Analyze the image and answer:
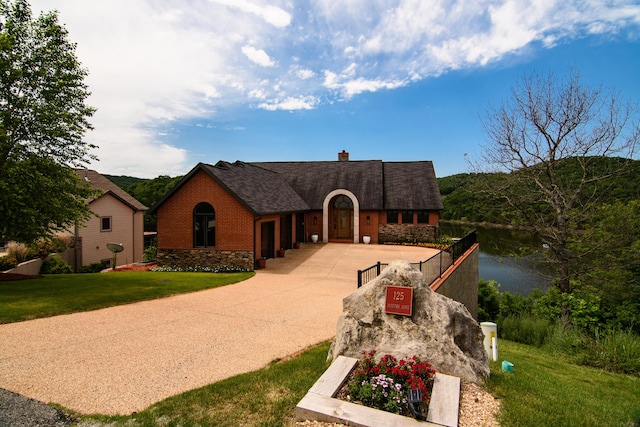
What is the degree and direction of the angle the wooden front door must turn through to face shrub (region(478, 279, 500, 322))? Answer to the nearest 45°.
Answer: approximately 45° to its left

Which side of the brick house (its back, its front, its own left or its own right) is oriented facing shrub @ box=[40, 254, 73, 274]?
right

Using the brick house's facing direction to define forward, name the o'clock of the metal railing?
The metal railing is roughly at 11 o'clock from the brick house.

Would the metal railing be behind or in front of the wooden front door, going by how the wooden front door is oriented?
in front

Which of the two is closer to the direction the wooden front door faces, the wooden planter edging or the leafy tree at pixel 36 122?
the wooden planter edging

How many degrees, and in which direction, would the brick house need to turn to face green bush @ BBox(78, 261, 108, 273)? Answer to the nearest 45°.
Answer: approximately 90° to its right

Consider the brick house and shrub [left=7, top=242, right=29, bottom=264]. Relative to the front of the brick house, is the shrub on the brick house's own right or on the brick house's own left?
on the brick house's own right

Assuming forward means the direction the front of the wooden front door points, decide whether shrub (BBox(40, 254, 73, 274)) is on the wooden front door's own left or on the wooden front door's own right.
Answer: on the wooden front door's own right

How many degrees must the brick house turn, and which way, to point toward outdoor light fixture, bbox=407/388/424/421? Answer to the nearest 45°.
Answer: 0° — it already faces it

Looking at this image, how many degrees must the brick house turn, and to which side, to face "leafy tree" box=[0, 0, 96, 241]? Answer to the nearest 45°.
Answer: approximately 45° to its right

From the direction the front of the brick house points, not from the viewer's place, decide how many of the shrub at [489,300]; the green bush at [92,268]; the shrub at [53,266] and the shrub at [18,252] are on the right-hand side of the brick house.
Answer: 3

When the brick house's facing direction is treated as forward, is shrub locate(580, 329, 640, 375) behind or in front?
in front

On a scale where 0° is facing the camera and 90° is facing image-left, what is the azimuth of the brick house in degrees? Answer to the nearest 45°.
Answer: approximately 0°

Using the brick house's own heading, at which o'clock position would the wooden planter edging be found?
The wooden planter edging is roughly at 12 o'clock from the brick house.

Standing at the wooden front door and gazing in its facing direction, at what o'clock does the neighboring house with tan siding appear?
The neighboring house with tan siding is roughly at 3 o'clock from the wooden front door.
